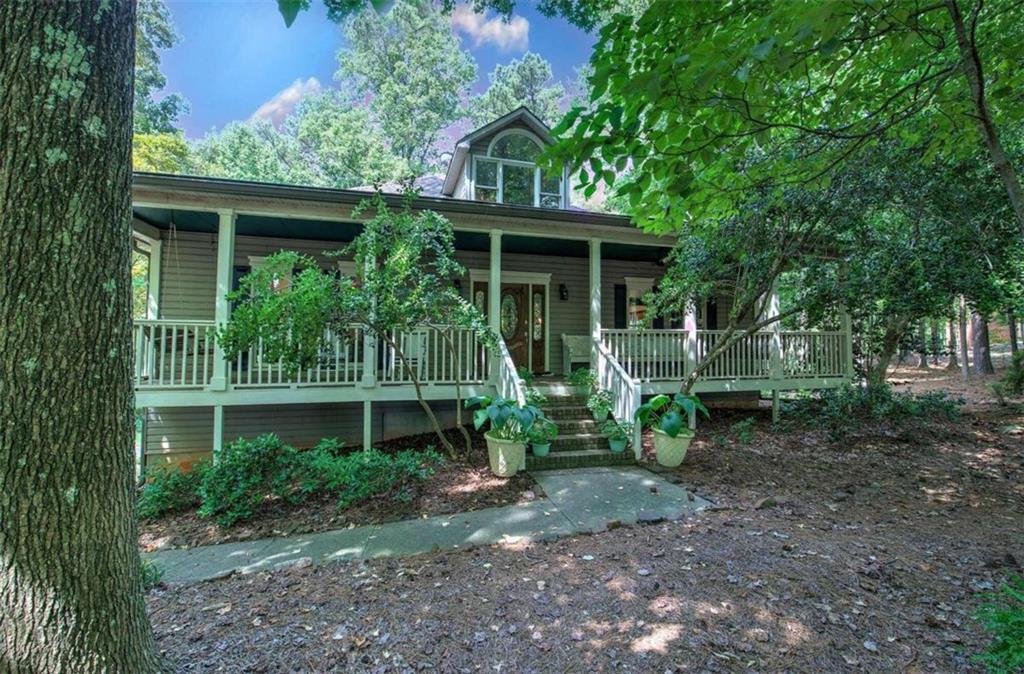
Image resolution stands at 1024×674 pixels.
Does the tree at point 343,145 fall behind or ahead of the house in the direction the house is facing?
behind

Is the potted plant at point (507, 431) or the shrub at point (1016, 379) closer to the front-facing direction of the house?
the potted plant

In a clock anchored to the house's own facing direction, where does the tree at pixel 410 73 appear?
The tree is roughly at 7 o'clock from the house.

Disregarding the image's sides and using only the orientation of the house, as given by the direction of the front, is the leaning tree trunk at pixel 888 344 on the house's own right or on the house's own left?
on the house's own left

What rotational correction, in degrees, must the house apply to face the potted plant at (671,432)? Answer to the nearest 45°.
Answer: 0° — it already faces it

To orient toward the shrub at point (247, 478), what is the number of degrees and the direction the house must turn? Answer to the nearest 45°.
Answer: approximately 90° to its right

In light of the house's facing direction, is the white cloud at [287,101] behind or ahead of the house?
behind

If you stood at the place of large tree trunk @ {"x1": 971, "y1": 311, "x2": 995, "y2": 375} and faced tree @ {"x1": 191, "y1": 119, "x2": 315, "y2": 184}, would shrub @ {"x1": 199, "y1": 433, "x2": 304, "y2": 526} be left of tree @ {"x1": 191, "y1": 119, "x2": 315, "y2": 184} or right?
left

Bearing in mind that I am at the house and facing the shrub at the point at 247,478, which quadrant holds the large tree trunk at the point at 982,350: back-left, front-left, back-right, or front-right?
back-left

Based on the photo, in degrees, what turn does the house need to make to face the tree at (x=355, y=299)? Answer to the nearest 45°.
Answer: approximately 45° to its right
